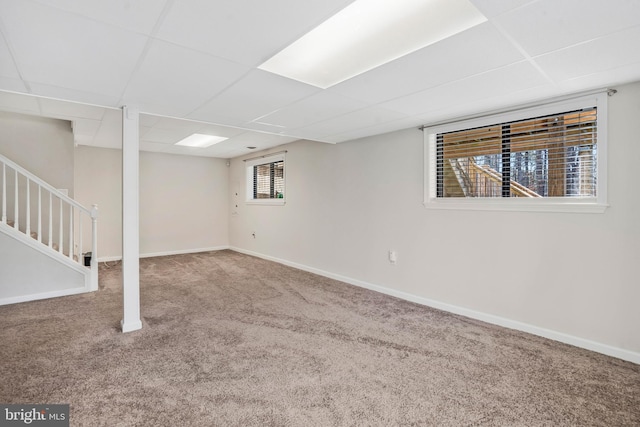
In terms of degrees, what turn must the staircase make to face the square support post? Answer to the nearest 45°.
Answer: approximately 45° to its right

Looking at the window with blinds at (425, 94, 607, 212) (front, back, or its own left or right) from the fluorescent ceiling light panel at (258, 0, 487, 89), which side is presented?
front

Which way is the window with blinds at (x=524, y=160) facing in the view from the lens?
facing the viewer and to the left of the viewer

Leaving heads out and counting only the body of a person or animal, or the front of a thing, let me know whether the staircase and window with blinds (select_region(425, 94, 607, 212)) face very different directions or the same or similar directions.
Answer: very different directions

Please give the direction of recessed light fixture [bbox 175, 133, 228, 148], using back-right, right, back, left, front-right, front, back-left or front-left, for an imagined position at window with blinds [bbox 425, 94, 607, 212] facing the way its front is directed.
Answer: front-right

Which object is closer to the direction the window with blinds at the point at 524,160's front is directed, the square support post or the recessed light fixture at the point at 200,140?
the square support post

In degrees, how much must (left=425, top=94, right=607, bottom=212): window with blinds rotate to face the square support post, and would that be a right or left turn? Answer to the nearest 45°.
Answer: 0° — it already faces it

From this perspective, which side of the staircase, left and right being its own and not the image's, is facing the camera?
right

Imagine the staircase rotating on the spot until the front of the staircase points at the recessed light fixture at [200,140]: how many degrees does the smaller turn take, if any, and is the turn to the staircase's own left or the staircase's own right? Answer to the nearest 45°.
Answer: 0° — it already faces it

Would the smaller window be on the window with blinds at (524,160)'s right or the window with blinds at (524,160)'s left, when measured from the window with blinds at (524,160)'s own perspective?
on its right

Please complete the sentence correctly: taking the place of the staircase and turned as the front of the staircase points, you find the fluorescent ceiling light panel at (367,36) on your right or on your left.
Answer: on your right

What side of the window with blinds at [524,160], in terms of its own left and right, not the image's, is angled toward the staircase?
front

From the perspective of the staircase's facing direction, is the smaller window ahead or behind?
ahead
